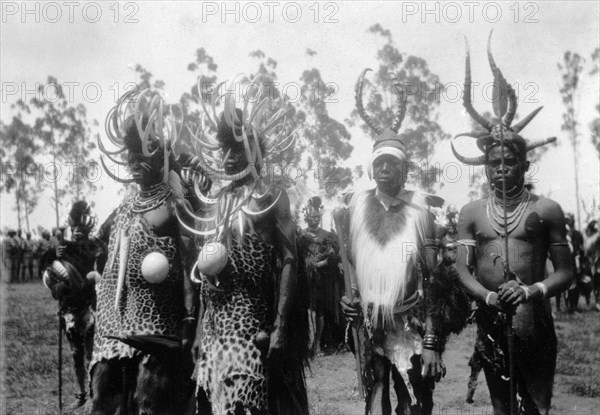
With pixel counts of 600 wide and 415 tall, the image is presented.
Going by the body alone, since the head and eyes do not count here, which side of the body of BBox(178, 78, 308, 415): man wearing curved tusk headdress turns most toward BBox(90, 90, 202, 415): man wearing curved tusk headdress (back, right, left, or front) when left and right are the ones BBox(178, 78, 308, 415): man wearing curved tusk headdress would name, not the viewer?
right

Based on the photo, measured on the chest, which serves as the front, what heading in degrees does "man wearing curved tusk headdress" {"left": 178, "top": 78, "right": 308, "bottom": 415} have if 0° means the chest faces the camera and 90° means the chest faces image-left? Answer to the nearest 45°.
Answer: approximately 45°

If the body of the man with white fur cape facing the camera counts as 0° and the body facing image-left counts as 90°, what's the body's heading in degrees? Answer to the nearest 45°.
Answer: approximately 0°

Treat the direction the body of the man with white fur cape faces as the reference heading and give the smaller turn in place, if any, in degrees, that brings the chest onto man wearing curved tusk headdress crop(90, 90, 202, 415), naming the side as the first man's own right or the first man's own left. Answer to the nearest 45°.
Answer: approximately 90° to the first man's own right

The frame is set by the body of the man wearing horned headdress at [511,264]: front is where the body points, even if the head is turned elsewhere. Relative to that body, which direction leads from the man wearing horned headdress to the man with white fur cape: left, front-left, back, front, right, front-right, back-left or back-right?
right

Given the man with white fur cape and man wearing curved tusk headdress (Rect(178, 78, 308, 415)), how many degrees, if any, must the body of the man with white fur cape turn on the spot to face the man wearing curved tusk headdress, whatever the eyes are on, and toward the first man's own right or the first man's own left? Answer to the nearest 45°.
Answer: approximately 45° to the first man's own right

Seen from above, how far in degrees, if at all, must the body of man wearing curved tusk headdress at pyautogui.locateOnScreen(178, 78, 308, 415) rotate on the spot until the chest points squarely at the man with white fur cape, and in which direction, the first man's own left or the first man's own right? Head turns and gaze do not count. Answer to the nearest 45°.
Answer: approximately 135° to the first man's own left

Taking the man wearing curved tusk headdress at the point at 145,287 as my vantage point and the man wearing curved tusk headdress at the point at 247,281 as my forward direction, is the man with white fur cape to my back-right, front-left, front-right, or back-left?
front-left

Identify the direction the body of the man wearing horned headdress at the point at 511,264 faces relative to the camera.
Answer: toward the camera

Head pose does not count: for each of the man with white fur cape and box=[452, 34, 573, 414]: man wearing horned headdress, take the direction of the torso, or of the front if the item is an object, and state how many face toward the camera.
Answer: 2

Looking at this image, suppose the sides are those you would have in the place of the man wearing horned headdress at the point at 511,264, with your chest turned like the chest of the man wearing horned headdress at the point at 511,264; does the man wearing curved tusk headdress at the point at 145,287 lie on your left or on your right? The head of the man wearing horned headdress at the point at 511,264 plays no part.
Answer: on your right

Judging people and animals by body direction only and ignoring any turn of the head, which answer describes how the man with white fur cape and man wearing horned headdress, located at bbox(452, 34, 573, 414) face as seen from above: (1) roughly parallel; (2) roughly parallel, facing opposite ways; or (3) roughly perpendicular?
roughly parallel

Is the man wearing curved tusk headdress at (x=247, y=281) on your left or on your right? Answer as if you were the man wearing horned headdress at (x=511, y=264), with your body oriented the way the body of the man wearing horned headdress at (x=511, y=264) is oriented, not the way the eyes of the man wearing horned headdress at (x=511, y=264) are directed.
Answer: on your right

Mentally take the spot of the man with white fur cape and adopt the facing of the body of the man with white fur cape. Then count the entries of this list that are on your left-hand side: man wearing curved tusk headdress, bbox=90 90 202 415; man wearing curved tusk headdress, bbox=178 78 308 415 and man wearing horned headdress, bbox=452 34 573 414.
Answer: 1

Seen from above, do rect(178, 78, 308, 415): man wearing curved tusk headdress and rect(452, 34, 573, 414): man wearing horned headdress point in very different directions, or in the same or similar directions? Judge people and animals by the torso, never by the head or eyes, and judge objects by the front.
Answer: same or similar directions
